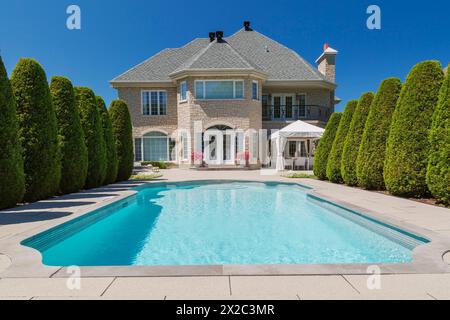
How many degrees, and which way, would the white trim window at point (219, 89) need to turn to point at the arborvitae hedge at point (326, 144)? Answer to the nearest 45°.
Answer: approximately 45° to its left

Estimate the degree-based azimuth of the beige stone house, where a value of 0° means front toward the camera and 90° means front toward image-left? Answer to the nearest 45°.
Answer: approximately 0°

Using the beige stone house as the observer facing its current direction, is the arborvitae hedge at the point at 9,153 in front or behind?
in front

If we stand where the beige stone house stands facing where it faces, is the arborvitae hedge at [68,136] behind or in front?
in front

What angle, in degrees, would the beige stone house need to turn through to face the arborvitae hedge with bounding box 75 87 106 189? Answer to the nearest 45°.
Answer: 0° — it already faces it

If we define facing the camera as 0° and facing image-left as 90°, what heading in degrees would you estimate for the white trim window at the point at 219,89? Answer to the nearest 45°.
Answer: approximately 0°
